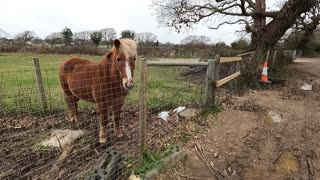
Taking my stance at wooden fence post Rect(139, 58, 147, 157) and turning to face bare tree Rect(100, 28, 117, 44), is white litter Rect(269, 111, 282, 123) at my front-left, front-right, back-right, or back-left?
front-right

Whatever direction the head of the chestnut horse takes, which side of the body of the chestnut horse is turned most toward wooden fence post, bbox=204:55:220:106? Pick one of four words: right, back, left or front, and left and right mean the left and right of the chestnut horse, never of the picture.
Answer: left

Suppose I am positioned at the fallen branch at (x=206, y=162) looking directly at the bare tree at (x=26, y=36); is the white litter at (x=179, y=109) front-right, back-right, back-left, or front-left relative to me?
front-right

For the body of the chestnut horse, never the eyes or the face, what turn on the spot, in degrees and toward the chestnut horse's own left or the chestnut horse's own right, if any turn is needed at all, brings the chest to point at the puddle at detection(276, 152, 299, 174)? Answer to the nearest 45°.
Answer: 0° — it already faces it

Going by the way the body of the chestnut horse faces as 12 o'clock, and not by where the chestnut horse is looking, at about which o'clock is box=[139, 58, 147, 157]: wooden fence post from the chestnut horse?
The wooden fence post is roughly at 1 o'clock from the chestnut horse.

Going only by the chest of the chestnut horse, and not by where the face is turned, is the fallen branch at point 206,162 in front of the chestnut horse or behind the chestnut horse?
in front

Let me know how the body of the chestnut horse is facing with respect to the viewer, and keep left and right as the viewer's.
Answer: facing the viewer and to the right of the viewer

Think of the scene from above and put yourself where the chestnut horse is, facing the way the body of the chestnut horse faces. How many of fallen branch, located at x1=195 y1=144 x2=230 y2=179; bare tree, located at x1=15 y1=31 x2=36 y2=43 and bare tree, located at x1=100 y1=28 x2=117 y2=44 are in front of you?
1

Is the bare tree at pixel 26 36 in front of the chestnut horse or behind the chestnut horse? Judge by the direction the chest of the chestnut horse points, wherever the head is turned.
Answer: behind
